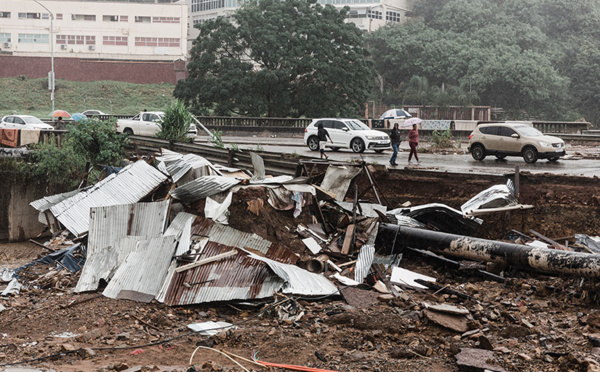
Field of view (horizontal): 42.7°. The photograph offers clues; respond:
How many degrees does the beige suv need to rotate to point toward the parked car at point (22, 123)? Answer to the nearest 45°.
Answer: approximately 135° to its right

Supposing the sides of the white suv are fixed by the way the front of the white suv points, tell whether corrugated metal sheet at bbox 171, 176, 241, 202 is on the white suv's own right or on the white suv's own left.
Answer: on the white suv's own right

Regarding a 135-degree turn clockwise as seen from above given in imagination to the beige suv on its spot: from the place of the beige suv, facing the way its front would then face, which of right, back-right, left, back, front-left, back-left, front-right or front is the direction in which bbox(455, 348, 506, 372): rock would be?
left

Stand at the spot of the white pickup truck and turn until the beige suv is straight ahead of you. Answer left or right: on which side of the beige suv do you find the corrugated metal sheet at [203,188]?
right

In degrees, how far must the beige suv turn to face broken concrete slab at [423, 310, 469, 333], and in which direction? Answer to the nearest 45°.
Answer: approximately 45° to its right

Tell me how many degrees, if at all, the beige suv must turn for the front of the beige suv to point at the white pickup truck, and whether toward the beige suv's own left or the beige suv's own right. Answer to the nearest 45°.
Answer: approximately 135° to the beige suv's own right

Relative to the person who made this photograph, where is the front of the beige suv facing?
facing the viewer and to the right of the viewer

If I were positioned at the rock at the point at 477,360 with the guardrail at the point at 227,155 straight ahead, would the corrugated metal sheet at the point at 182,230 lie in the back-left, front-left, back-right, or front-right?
front-left

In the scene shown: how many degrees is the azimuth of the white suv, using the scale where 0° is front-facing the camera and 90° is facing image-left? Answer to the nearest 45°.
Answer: approximately 315°

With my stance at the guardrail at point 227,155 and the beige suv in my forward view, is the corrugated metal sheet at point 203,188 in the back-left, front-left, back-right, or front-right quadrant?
back-right

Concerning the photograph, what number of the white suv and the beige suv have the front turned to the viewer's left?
0

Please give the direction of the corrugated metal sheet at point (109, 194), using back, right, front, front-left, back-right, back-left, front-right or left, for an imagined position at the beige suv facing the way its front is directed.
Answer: right

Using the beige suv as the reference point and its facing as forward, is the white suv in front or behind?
behind
